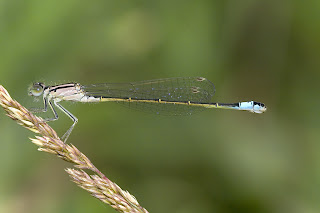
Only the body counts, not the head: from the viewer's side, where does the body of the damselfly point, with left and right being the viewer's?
facing to the left of the viewer
